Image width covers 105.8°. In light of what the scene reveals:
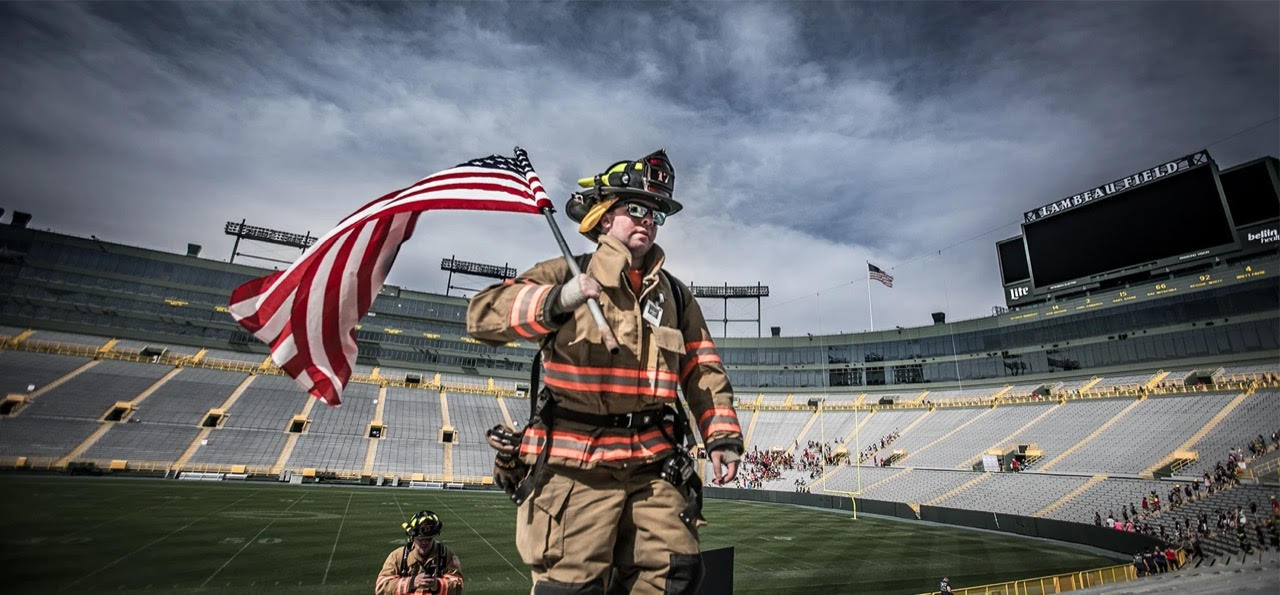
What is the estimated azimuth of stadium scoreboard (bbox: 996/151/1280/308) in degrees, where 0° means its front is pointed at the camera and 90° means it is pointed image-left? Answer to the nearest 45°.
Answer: approximately 45°

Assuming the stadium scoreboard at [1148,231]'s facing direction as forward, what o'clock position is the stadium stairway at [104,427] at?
The stadium stairway is roughly at 12 o'clock from the stadium scoreboard.

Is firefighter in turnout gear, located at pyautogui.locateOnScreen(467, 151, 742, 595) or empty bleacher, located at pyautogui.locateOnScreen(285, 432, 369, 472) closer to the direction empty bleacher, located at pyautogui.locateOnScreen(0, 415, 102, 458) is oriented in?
the firefighter in turnout gear

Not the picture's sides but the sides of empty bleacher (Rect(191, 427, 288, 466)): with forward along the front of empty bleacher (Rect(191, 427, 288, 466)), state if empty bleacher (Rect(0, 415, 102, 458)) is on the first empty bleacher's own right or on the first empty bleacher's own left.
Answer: on the first empty bleacher's own right

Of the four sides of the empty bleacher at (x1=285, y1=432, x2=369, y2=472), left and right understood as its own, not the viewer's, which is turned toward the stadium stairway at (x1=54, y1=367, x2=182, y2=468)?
right
